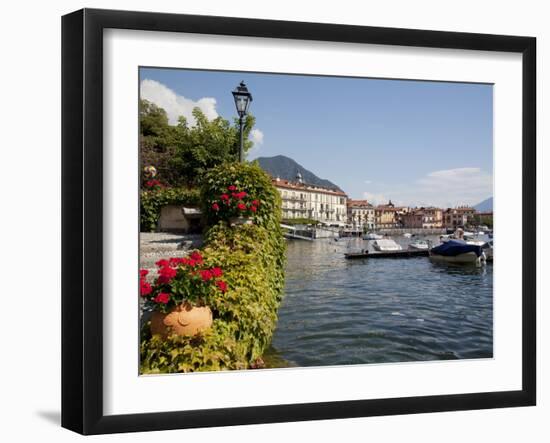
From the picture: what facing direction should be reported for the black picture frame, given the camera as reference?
facing the viewer and to the right of the viewer
